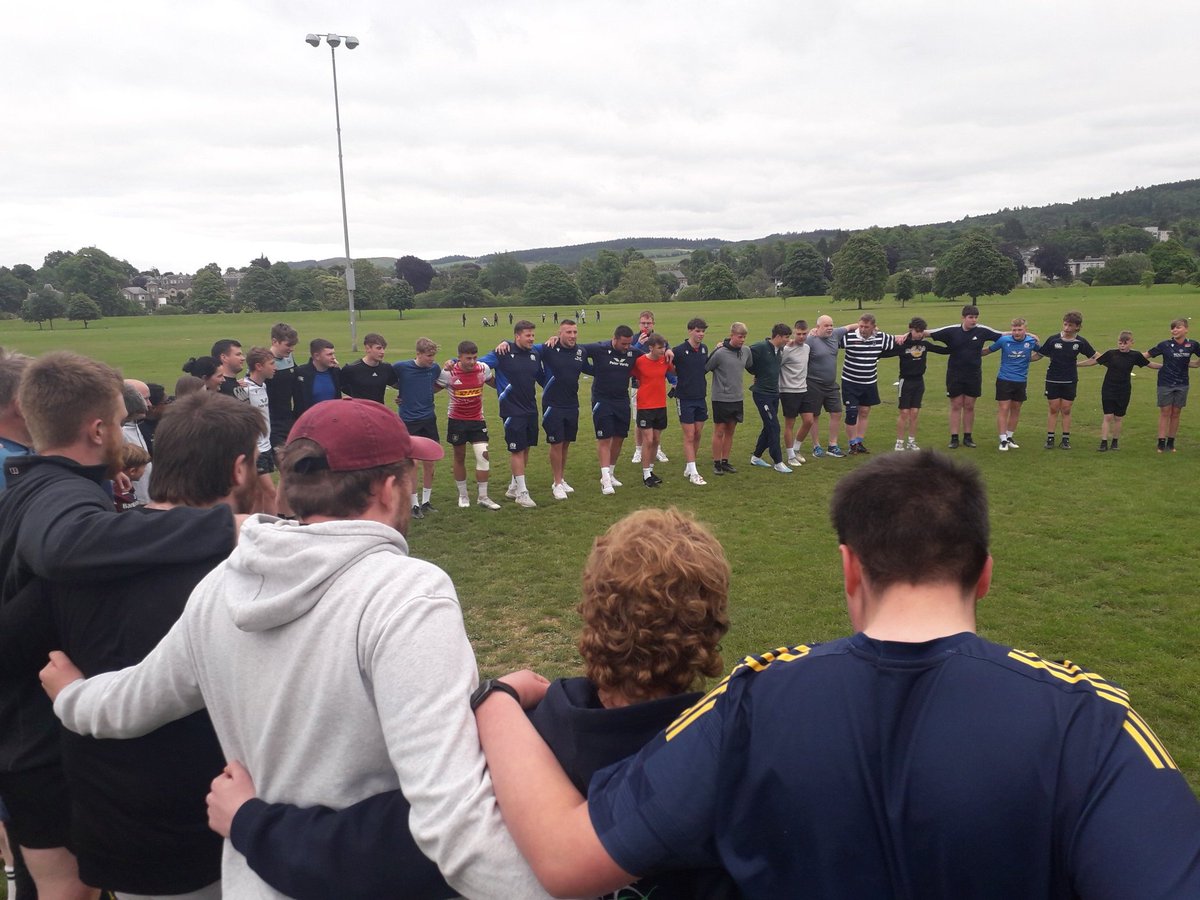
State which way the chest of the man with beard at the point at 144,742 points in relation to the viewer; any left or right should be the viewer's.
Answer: facing away from the viewer and to the right of the viewer

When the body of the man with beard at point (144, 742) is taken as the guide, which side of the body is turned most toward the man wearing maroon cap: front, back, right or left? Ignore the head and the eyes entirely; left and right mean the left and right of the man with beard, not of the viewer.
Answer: right

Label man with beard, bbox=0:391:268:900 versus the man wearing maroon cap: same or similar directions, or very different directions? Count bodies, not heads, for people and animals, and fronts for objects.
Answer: same or similar directions

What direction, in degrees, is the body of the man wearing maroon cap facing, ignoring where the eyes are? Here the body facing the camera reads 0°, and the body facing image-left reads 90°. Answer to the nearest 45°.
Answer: approximately 225°

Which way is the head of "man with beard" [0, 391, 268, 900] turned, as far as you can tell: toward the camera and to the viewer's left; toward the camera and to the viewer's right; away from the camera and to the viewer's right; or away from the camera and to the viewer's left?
away from the camera and to the viewer's right

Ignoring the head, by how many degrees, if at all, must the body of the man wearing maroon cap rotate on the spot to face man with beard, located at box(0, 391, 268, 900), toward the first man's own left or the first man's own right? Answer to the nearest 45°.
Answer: approximately 90° to the first man's own left

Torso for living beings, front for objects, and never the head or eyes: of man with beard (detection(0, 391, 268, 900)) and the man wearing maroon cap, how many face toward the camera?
0
